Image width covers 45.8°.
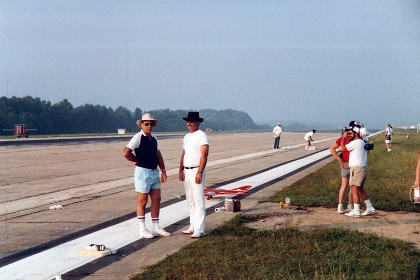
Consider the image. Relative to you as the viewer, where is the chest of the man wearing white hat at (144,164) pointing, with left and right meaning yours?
facing the viewer and to the right of the viewer

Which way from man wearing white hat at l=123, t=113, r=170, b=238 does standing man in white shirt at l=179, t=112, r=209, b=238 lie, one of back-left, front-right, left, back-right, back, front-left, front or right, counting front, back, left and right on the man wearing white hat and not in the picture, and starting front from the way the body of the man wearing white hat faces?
front-left

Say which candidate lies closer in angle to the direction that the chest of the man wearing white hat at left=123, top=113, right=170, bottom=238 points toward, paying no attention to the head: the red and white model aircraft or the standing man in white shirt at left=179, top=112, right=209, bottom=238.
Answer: the standing man in white shirt

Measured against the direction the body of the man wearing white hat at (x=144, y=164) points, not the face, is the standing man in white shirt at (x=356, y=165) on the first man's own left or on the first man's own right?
on the first man's own left

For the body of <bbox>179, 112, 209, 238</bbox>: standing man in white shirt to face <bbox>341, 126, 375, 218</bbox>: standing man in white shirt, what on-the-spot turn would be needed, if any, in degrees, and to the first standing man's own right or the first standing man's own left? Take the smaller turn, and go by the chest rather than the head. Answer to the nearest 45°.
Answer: approximately 180°

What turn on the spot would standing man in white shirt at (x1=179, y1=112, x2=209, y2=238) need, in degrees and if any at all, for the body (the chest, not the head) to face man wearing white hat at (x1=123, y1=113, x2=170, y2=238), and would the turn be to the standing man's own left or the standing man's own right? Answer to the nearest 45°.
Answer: approximately 45° to the standing man's own right

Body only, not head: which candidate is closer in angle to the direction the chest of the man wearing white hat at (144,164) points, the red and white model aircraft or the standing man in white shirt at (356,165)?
the standing man in white shirt

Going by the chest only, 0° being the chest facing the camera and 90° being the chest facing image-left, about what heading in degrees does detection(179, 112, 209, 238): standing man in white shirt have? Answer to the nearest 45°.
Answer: approximately 45°

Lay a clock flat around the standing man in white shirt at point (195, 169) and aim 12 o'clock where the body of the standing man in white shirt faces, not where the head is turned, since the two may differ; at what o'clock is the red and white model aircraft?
The red and white model aircraft is roughly at 5 o'clock from the standing man in white shirt.

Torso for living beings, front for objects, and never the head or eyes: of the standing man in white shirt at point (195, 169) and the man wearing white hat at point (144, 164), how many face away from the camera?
0
